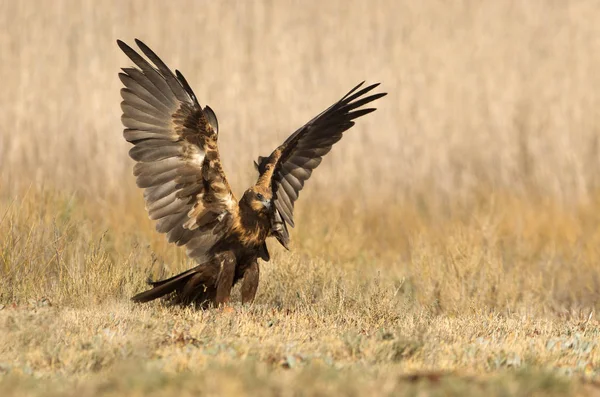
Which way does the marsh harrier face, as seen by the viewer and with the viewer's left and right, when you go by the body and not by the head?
facing the viewer and to the right of the viewer
